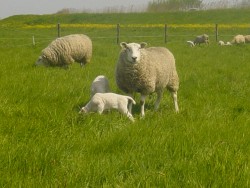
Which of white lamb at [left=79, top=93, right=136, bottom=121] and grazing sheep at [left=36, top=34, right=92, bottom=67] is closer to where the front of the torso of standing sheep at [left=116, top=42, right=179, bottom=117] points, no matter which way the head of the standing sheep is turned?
the white lamb

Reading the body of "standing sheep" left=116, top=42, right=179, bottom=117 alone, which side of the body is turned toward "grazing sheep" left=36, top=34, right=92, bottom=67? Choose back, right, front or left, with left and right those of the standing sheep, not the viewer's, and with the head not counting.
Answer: right

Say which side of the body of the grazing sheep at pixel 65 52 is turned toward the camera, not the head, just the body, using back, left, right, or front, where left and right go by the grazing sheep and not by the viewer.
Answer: left

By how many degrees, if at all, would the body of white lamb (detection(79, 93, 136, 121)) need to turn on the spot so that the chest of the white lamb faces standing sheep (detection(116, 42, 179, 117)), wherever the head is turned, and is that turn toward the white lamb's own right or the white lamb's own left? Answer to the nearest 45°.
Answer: approximately 135° to the white lamb's own right

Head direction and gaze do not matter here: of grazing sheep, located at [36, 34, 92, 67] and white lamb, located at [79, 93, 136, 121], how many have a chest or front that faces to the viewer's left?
2

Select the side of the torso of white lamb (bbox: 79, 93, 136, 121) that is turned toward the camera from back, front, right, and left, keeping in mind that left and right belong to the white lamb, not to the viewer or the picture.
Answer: left

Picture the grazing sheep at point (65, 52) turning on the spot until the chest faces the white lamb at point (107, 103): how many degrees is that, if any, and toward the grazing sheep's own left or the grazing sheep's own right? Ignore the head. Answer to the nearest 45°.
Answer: approximately 90° to the grazing sheep's own left

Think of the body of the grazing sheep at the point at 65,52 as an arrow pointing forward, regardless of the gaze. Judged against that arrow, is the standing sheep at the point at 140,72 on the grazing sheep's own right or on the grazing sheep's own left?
on the grazing sheep's own left

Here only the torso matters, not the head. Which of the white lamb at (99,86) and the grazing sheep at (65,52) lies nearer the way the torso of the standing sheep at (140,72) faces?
the white lamb

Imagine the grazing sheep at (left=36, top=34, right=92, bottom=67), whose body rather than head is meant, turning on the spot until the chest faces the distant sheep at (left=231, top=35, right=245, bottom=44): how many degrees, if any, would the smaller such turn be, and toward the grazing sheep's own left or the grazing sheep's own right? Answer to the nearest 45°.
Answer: approximately 135° to the grazing sheep's own right

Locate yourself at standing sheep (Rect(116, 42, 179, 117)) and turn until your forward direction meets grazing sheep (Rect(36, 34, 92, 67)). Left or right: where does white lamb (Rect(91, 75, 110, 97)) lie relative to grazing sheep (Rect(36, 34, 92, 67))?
left
